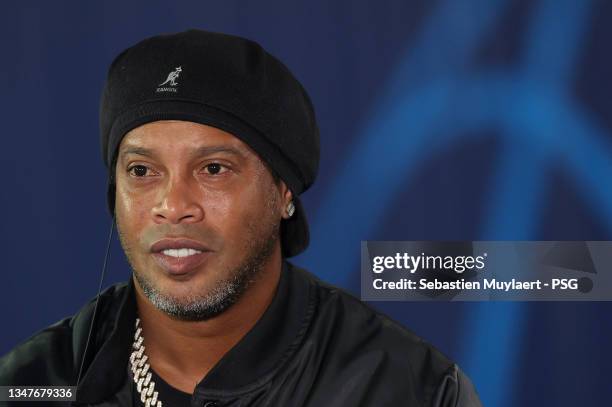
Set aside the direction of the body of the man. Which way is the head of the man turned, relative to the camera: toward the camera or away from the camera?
toward the camera

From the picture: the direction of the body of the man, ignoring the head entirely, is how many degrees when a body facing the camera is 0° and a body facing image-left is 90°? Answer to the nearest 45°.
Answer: approximately 45°
